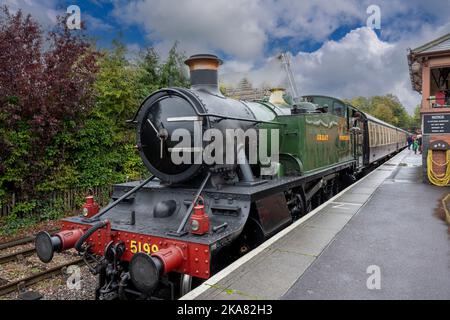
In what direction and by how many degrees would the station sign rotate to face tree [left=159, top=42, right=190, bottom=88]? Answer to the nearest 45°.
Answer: approximately 90° to its right

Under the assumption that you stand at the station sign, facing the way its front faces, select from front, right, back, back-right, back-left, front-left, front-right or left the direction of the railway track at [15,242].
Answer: front-right

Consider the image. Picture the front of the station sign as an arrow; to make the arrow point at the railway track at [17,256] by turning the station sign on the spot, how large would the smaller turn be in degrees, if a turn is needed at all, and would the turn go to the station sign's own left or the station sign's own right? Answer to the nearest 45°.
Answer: approximately 45° to the station sign's own right

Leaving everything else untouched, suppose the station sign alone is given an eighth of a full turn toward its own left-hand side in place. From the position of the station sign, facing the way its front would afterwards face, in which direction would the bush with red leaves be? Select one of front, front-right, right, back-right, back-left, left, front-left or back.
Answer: right

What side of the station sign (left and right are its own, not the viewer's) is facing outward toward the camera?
front

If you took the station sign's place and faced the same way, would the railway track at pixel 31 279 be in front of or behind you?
in front

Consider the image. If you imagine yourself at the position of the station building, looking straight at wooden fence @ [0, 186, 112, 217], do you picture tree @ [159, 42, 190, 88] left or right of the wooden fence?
right

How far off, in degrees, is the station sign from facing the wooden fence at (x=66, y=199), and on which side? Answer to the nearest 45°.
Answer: approximately 45° to its right
